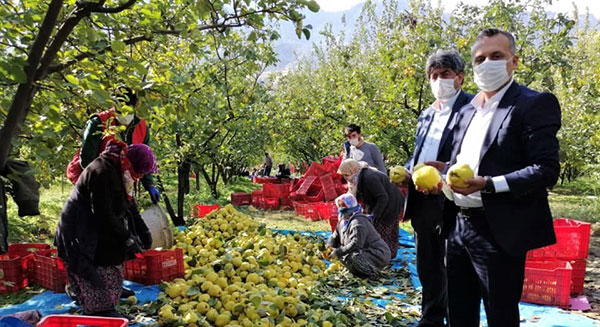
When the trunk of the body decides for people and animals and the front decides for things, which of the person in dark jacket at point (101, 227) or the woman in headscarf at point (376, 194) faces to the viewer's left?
the woman in headscarf

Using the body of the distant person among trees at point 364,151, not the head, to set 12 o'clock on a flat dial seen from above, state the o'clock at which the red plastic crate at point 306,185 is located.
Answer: The red plastic crate is roughly at 4 o'clock from the distant person among trees.

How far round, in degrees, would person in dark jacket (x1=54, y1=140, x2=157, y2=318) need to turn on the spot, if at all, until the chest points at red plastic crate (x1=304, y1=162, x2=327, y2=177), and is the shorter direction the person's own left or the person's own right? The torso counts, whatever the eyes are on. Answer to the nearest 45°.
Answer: approximately 45° to the person's own left

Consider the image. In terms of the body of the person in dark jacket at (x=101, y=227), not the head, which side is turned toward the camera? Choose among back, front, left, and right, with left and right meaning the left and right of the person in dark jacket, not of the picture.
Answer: right

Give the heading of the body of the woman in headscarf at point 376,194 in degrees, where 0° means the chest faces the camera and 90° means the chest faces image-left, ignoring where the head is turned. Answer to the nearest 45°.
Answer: approximately 90°

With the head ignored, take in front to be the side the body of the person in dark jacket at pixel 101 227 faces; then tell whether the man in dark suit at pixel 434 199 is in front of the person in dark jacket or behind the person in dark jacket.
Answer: in front

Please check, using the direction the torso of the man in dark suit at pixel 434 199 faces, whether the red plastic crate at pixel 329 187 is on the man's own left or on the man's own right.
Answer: on the man's own right

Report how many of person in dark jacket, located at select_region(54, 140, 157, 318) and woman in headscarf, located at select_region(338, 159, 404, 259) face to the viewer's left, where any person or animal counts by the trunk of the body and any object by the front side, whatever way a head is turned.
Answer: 1

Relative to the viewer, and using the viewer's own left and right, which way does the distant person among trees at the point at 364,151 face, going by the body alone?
facing the viewer and to the left of the viewer

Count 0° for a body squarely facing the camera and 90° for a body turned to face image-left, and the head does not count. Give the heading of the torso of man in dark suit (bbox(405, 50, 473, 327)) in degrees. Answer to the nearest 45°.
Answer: approximately 45°

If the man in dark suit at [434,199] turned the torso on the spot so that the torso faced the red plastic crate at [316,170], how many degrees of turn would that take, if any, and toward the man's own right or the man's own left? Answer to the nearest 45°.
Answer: approximately 135° to the man's own right

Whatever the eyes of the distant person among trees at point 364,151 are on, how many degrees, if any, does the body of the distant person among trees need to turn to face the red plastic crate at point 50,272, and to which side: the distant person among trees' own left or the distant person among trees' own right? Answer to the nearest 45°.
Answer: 0° — they already face it

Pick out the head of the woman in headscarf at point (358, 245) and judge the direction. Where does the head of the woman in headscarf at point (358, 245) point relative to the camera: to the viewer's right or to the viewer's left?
to the viewer's left

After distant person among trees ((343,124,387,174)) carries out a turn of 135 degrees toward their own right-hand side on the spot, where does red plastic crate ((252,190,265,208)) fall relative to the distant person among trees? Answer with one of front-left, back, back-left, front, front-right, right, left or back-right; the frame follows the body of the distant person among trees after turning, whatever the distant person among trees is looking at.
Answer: front-left

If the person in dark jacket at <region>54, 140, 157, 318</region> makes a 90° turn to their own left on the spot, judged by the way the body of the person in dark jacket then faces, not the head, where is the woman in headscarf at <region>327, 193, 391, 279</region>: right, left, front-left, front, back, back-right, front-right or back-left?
right

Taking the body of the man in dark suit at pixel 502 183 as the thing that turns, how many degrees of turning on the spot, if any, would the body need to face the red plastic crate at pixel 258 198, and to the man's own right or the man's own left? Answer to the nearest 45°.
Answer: approximately 90° to the man's own right

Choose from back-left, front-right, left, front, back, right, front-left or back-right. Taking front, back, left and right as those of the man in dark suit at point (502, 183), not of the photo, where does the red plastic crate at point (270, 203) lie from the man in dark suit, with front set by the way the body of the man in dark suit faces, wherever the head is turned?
right
